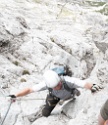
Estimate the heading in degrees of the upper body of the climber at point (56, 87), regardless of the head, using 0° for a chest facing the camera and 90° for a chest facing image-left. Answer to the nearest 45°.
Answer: approximately 0°

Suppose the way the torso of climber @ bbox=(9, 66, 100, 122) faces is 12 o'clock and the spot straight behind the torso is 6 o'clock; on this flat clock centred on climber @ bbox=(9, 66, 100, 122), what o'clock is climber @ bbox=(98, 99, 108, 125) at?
climber @ bbox=(98, 99, 108, 125) is roughly at 11 o'clock from climber @ bbox=(9, 66, 100, 122).
